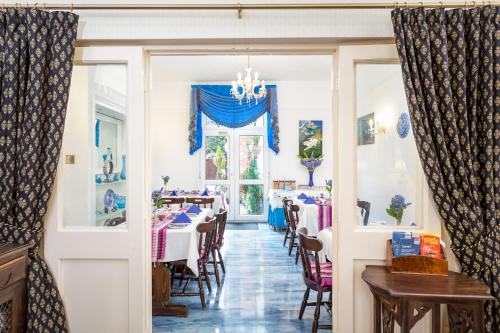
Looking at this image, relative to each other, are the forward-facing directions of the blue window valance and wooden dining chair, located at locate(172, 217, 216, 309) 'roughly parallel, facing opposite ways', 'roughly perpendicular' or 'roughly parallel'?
roughly perpendicular

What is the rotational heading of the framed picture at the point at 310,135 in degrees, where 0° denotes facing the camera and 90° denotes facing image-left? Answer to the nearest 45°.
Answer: approximately 0°

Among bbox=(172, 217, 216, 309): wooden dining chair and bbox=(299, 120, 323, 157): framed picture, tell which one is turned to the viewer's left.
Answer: the wooden dining chair

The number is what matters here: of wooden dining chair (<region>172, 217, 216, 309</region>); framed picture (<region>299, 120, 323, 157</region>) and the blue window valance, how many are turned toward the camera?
2

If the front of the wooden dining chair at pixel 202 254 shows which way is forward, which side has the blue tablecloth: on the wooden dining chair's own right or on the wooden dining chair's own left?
on the wooden dining chair's own right

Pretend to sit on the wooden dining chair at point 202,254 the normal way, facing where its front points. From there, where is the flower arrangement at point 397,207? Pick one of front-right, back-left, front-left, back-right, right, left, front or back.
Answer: back-left

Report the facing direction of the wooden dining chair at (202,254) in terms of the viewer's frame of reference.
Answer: facing to the left of the viewer

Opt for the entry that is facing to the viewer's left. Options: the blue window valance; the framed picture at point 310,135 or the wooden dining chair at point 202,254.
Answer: the wooden dining chair

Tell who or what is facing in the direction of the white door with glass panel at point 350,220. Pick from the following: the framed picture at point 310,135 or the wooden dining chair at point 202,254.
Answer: the framed picture
